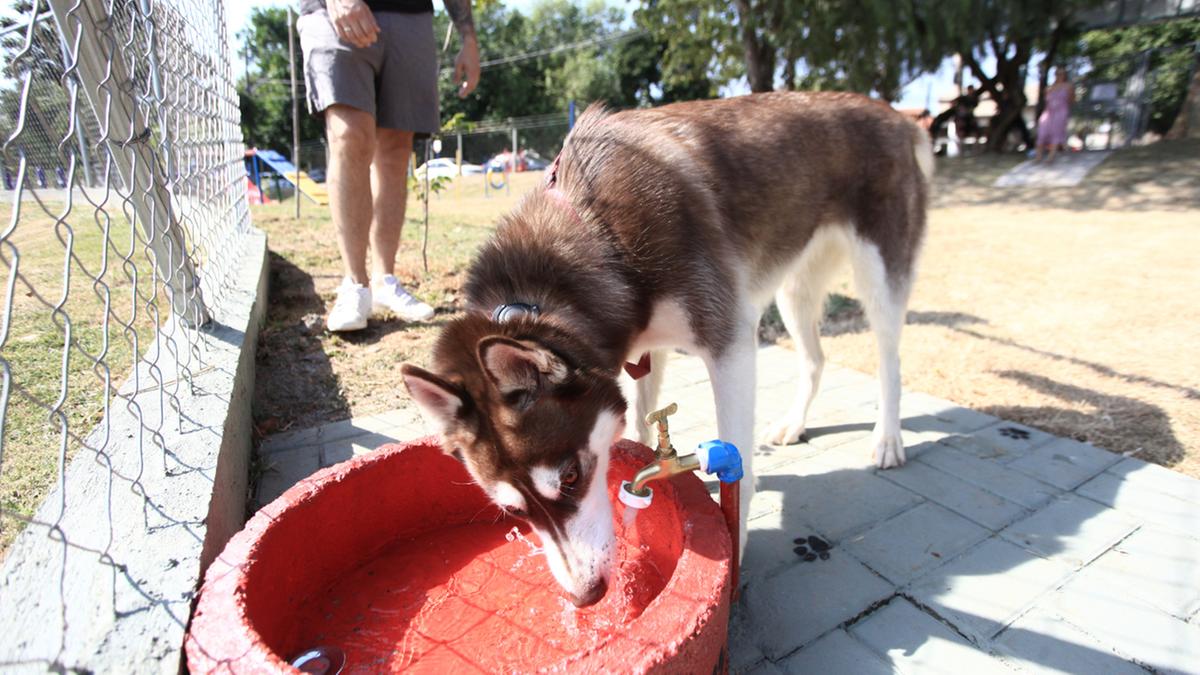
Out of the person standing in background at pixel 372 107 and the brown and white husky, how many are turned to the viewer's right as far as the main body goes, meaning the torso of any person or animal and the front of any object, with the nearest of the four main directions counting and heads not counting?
0

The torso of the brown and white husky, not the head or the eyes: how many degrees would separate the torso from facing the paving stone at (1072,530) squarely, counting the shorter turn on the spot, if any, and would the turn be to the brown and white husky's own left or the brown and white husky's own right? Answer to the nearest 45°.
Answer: approximately 135° to the brown and white husky's own left

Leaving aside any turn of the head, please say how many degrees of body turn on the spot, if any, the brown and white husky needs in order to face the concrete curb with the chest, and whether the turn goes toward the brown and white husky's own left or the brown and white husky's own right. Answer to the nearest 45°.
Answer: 0° — it already faces it

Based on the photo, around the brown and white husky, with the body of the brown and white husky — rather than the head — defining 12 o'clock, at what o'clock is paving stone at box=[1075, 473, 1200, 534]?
The paving stone is roughly at 7 o'clock from the brown and white husky.

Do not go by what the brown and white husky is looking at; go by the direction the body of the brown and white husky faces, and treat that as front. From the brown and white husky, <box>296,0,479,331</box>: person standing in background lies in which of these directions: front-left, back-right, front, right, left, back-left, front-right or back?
right

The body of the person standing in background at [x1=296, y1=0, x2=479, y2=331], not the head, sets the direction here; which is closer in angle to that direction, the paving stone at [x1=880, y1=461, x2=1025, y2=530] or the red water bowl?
the red water bowl

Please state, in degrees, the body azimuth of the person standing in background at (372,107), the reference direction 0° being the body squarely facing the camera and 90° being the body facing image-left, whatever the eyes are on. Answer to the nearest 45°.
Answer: approximately 0°

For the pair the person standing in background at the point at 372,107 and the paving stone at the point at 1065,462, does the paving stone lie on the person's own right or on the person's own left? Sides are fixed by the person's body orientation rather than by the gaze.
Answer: on the person's own left

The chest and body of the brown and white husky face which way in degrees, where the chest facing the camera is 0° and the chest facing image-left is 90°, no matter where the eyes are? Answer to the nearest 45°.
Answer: approximately 45°
